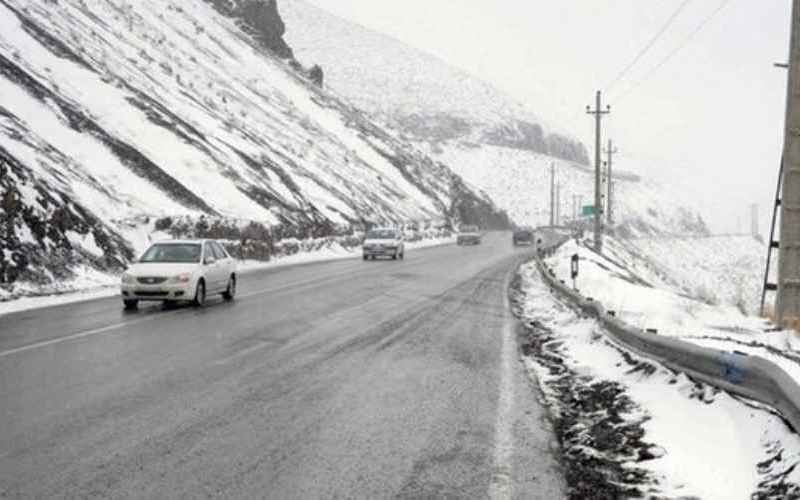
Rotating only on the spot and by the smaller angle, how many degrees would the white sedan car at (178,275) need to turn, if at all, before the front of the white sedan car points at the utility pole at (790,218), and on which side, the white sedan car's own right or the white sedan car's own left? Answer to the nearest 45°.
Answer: approximately 90° to the white sedan car's own left

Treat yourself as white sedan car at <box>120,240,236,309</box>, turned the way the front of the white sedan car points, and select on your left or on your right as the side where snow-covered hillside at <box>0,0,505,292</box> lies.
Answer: on your right

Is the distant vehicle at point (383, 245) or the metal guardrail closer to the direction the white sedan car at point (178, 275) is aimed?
the metal guardrail

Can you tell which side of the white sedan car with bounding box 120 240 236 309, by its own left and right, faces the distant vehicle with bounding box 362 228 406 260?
back

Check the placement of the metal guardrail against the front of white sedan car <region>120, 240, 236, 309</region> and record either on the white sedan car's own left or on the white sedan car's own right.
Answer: on the white sedan car's own left

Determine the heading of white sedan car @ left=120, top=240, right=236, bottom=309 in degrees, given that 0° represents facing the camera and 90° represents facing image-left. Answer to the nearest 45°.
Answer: approximately 45°
